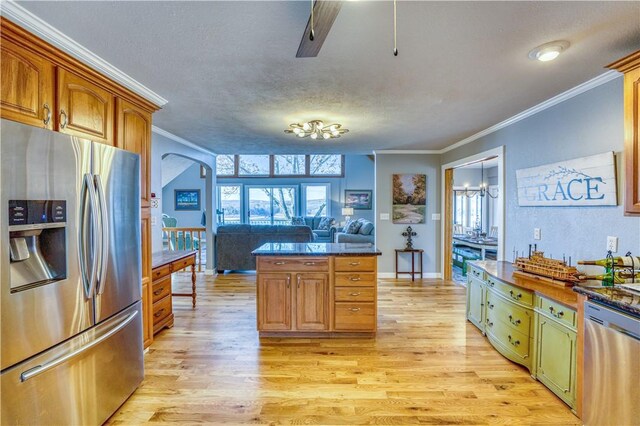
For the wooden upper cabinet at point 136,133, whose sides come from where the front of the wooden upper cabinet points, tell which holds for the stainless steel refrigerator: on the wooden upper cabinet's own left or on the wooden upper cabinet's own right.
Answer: on the wooden upper cabinet's own right

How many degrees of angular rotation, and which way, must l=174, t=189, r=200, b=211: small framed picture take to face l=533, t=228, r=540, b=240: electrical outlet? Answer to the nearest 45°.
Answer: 0° — it already faces it

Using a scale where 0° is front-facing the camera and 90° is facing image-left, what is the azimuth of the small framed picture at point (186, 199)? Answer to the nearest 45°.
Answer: approximately 0°

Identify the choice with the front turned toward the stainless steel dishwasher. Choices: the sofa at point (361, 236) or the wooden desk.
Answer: the wooden desk

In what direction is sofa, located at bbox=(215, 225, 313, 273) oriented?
away from the camera

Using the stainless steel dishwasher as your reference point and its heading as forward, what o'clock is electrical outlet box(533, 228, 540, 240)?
The electrical outlet is roughly at 4 o'clock from the stainless steel dishwasher.

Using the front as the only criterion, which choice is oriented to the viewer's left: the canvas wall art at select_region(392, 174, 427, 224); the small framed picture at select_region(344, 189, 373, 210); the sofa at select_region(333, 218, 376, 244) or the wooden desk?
the sofa

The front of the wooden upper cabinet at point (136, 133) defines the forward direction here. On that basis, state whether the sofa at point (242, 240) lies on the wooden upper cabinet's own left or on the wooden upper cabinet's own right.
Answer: on the wooden upper cabinet's own left

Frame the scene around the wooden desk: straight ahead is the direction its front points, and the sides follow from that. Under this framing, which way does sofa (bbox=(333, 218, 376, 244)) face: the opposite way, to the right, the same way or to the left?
the opposite way
